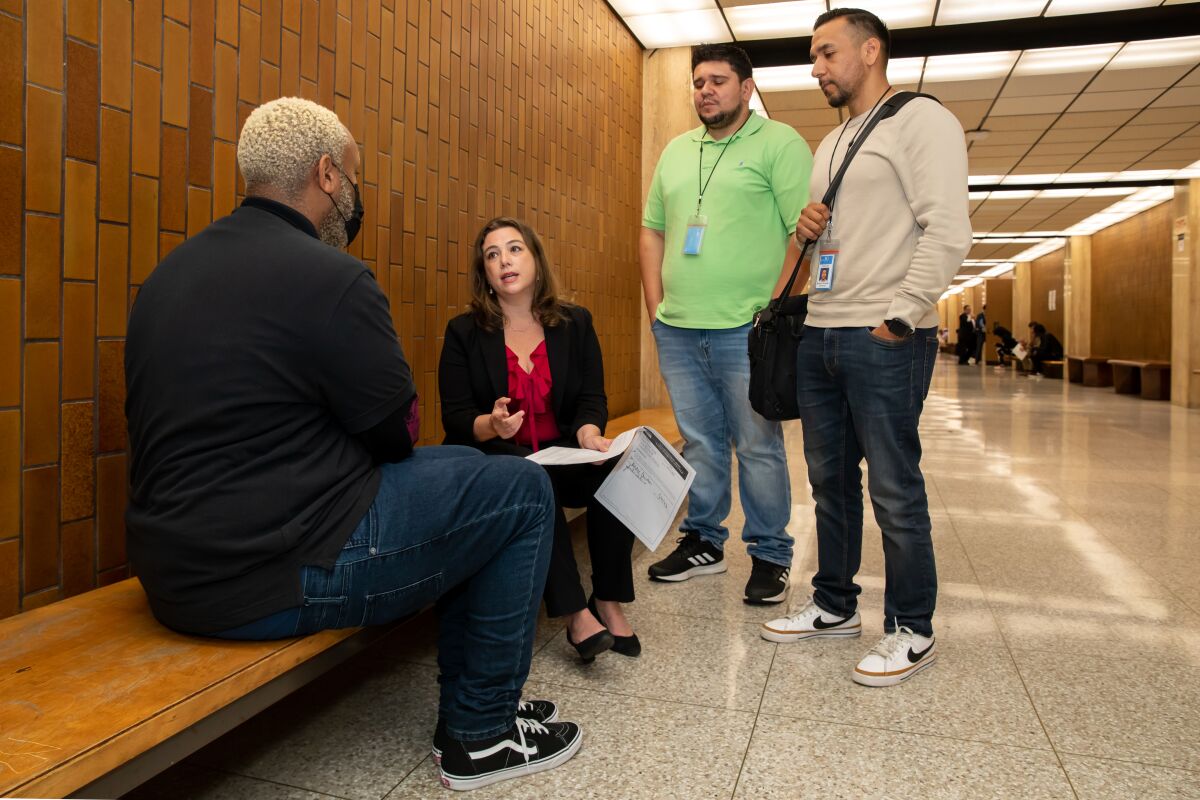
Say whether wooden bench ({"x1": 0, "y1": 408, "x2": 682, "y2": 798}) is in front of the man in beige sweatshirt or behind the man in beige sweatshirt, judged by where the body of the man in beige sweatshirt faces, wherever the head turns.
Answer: in front

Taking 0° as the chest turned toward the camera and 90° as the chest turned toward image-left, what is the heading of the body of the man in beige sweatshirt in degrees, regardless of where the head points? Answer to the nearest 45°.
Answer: approximately 45°

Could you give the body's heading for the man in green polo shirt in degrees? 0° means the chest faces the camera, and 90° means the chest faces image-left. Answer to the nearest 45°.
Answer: approximately 45°

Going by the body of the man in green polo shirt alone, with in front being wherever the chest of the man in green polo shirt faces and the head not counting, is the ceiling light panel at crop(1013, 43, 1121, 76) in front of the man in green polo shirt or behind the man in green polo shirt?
behind

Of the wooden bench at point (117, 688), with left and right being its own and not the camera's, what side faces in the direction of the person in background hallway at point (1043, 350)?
left

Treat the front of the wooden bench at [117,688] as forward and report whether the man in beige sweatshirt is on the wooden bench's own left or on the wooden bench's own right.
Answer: on the wooden bench's own left

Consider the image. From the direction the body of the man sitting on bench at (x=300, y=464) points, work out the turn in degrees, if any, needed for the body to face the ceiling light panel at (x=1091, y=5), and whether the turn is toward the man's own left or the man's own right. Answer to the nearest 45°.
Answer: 0° — they already face it

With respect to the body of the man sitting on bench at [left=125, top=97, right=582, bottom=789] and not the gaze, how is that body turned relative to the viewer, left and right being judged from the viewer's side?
facing away from the viewer and to the right of the viewer

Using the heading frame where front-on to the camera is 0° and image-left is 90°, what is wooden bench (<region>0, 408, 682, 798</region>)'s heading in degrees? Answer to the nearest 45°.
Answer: approximately 315°
